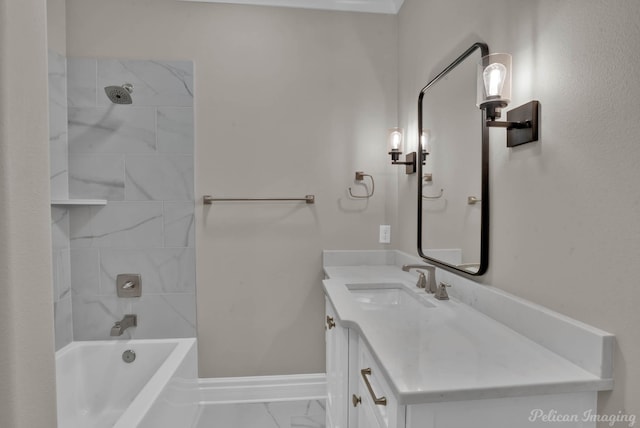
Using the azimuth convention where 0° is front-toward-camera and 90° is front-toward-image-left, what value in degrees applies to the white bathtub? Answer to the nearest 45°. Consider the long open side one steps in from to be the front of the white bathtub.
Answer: approximately 315°

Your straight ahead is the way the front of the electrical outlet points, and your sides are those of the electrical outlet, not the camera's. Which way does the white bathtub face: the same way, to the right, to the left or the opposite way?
to the left

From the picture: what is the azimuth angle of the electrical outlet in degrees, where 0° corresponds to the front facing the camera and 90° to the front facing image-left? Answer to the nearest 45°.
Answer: approximately 0°

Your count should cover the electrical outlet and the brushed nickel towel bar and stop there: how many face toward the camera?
2

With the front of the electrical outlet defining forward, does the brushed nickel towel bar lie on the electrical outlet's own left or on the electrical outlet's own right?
on the electrical outlet's own right

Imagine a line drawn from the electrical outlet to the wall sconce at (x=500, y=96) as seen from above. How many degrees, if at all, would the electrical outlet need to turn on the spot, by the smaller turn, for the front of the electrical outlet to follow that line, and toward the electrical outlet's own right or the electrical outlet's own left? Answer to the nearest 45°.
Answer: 0° — it already faces it

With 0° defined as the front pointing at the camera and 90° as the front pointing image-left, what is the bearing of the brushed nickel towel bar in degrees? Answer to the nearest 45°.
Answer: approximately 0°
